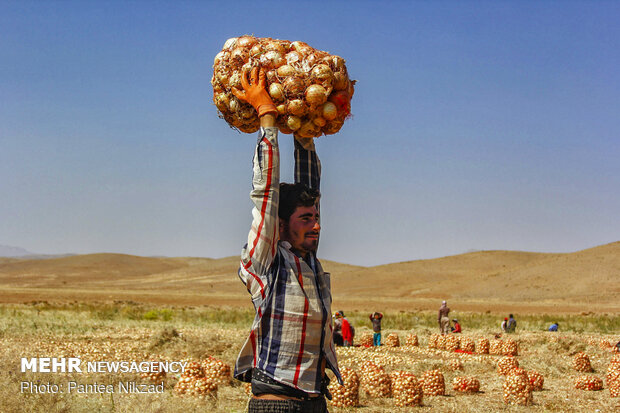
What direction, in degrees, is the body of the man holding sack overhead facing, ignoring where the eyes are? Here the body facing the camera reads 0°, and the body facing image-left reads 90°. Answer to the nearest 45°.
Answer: approximately 315°

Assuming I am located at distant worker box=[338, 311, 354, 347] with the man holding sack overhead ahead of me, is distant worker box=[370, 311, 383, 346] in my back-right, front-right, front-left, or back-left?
back-left

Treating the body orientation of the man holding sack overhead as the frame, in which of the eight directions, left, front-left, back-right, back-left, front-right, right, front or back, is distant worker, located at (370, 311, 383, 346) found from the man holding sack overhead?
back-left

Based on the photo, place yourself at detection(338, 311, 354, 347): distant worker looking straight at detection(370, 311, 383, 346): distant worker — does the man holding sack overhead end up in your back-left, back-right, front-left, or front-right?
back-right

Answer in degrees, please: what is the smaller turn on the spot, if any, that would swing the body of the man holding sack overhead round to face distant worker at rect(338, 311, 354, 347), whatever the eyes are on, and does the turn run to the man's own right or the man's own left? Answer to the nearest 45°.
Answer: approximately 135° to the man's own left

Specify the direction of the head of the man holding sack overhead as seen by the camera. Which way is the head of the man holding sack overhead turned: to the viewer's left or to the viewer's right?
to the viewer's right
